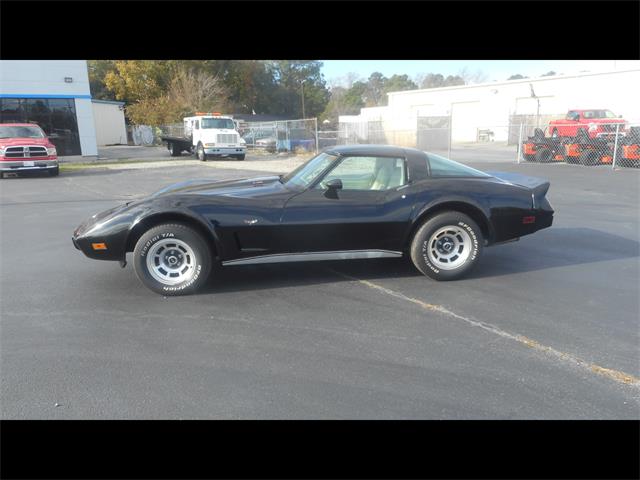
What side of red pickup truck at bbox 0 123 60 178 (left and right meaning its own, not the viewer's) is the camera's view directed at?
front

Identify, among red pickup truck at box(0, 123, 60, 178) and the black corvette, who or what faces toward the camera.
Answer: the red pickup truck

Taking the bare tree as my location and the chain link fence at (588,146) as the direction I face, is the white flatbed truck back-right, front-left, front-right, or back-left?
front-right

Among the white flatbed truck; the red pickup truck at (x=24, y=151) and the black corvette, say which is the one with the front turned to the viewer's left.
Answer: the black corvette

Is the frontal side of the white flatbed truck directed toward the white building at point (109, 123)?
no

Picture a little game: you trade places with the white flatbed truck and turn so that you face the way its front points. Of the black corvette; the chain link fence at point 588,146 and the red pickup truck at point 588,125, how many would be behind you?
0

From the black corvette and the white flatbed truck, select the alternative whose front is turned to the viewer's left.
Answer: the black corvette

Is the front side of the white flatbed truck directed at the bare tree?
no

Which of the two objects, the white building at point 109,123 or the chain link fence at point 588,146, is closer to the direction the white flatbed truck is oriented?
the chain link fence

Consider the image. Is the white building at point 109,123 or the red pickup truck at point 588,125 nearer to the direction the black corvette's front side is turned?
the white building

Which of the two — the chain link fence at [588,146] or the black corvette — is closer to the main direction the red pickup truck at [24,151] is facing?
the black corvette

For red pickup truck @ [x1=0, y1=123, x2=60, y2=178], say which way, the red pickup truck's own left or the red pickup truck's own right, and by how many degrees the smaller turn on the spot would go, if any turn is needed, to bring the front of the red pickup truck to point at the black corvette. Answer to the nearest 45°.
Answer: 0° — it already faces it

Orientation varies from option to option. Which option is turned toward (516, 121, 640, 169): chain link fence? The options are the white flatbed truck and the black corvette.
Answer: the white flatbed truck

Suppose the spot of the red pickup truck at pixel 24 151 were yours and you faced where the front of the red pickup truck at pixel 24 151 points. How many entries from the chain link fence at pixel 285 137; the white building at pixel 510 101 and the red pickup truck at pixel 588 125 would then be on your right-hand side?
0

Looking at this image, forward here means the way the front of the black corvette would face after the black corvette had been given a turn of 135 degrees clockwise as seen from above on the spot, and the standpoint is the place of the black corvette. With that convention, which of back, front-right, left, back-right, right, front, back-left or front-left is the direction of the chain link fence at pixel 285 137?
front-left

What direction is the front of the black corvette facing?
to the viewer's left

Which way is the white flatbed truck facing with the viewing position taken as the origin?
facing the viewer and to the right of the viewer

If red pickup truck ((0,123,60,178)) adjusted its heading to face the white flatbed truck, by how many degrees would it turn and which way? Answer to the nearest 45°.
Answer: approximately 135° to its left

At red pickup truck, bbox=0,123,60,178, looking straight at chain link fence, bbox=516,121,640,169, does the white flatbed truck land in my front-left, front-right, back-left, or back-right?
front-left

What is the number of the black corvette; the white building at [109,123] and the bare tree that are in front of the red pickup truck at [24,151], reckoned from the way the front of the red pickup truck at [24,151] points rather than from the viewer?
1

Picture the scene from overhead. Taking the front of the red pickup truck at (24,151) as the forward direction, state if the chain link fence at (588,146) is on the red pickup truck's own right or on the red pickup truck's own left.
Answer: on the red pickup truck's own left

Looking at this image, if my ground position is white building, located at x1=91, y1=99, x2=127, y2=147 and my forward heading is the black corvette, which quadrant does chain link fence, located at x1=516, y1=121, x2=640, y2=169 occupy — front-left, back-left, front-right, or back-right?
front-left
